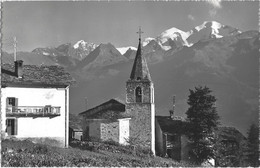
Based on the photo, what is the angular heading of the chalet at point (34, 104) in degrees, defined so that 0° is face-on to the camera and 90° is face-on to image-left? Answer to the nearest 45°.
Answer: approximately 0°

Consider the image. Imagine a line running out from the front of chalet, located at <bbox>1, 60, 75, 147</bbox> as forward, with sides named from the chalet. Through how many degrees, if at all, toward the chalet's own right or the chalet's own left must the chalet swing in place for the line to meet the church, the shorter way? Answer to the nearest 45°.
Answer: approximately 135° to the chalet's own left

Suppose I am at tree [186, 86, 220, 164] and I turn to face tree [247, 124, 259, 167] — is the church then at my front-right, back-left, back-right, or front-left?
back-left

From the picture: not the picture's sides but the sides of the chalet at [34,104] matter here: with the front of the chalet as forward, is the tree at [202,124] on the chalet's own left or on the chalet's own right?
on the chalet's own left
